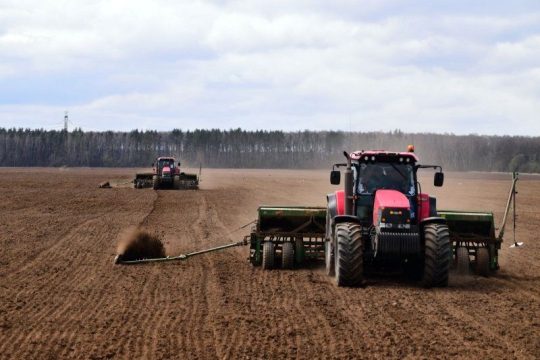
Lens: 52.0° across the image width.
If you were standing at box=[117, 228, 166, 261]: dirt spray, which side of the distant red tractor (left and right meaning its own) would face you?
front

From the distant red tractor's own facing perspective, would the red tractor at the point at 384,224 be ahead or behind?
ahead

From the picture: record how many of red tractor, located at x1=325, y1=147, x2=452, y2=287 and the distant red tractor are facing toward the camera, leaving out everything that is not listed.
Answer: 2

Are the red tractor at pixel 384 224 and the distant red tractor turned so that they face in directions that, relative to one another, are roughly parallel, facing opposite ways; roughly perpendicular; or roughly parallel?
roughly parallel

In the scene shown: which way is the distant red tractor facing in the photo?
toward the camera

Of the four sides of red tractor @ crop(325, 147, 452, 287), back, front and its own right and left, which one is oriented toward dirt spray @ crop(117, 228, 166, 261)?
right

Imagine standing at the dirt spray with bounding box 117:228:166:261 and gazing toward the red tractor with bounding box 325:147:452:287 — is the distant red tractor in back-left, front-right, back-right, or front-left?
back-left

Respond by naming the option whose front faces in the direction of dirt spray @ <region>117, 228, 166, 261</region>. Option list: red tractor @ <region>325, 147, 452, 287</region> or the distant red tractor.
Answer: the distant red tractor

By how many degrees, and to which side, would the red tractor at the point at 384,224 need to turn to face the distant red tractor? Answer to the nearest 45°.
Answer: approximately 135° to its right

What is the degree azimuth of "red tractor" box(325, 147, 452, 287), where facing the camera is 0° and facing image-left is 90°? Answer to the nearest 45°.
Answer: approximately 0°
